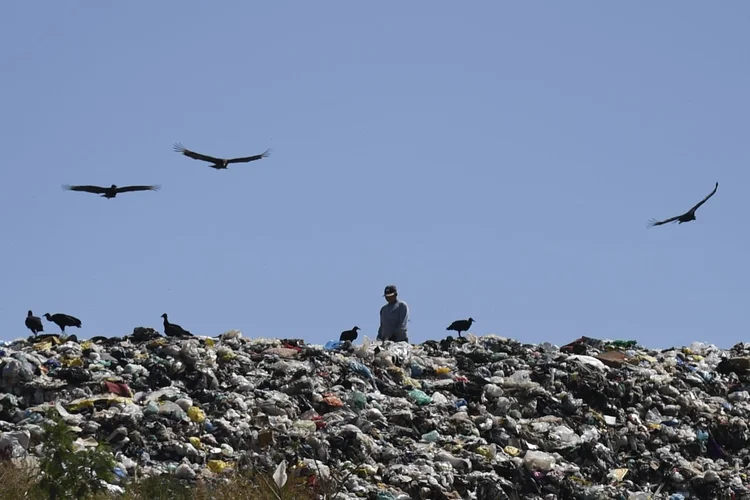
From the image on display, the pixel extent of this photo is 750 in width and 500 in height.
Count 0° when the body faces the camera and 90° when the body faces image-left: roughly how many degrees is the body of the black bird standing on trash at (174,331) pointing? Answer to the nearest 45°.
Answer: approximately 90°

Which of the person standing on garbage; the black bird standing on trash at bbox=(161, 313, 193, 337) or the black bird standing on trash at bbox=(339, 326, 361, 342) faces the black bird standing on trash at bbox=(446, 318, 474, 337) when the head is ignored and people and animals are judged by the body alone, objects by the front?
the black bird standing on trash at bbox=(339, 326, 361, 342)

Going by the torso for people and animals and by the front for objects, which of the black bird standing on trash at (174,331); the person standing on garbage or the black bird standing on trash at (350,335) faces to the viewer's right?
the black bird standing on trash at (350,335)

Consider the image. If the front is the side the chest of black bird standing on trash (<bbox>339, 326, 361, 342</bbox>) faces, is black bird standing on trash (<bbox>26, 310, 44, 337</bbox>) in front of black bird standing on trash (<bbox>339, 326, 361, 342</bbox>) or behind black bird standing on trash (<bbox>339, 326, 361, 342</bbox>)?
behind

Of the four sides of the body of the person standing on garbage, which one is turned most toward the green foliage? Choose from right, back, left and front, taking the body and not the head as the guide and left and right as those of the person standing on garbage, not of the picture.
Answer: front

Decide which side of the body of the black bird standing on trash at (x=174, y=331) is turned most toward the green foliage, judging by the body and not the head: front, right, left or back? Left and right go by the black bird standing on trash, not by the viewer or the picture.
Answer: left

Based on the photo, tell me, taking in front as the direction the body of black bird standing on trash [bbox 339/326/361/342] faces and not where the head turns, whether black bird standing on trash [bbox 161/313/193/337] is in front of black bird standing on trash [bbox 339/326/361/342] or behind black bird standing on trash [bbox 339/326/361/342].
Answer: behind

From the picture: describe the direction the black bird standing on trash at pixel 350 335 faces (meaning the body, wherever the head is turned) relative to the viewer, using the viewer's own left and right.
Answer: facing to the right of the viewer

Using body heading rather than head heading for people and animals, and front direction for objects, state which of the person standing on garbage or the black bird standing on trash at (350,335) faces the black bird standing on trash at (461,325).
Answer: the black bird standing on trash at (350,335)

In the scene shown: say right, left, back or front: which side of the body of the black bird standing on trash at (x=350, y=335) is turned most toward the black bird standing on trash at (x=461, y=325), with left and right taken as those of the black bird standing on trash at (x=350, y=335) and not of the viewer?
front

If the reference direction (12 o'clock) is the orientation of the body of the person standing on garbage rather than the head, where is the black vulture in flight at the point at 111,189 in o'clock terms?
The black vulture in flight is roughly at 2 o'clock from the person standing on garbage.

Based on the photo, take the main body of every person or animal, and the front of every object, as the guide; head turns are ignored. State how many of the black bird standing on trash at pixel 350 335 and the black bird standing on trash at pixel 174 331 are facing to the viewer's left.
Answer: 1
